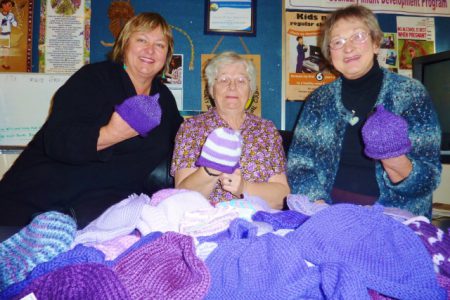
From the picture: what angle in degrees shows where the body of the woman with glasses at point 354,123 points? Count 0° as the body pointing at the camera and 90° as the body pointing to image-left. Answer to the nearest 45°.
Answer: approximately 0°

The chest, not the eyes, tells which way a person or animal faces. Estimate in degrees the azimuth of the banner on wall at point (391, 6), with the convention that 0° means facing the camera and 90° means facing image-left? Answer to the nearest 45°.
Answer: approximately 0°

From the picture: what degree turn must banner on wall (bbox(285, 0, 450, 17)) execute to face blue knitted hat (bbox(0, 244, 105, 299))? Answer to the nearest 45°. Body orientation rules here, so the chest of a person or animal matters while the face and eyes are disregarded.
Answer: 0° — it already faces it
